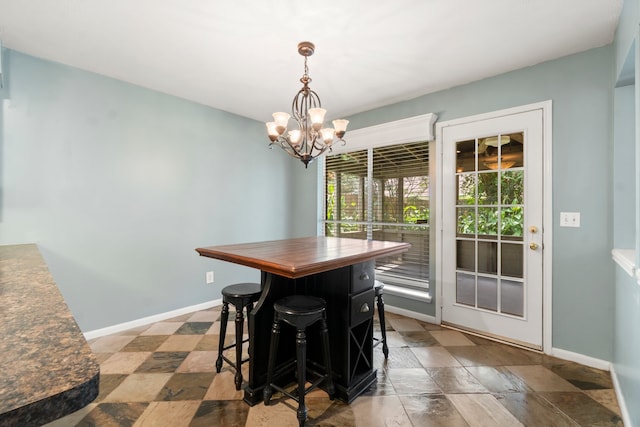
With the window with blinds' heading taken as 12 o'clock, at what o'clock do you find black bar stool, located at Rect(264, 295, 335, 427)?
The black bar stool is roughly at 11 o'clock from the window with blinds.

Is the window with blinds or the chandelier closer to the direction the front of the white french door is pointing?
the chandelier

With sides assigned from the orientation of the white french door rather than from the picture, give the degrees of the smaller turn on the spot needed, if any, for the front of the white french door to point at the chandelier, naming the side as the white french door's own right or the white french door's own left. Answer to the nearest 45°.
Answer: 0° — it already faces it

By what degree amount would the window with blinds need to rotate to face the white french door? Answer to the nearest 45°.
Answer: approximately 90° to its left

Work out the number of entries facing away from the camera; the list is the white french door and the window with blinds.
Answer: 0

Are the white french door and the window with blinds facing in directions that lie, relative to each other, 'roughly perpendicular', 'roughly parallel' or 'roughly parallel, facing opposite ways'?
roughly parallel

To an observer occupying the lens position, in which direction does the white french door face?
facing the viewer and to the left of the viewer

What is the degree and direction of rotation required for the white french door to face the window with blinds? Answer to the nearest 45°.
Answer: approximately 45° to its right

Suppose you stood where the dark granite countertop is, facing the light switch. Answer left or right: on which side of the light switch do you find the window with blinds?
left

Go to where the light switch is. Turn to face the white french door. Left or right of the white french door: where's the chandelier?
left

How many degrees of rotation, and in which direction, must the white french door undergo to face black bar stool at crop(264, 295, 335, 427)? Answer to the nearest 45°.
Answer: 0° — it already faces it

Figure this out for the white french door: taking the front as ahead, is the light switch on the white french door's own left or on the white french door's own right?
on the white french door's own left
